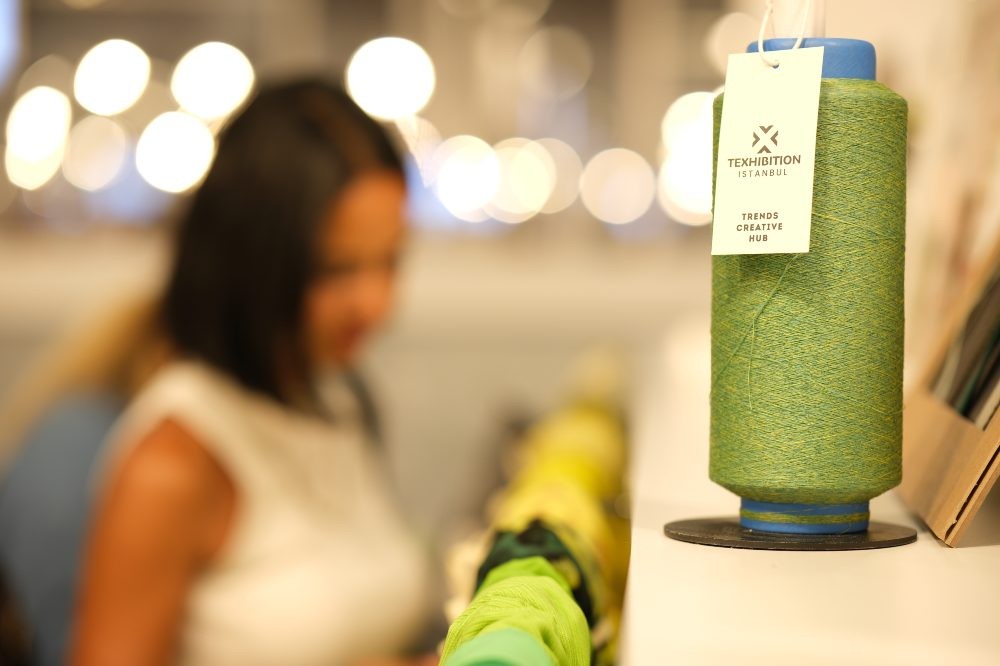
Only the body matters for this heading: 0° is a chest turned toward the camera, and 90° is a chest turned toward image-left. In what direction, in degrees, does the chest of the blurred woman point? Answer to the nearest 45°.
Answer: approximately 315°

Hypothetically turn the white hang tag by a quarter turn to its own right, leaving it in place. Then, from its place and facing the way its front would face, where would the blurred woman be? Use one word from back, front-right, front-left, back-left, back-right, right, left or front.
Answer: front-right

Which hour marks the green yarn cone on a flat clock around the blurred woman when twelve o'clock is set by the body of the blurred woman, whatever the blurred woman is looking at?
The green yarn cone is roughly at 1 o'clock from the blurred woman.
